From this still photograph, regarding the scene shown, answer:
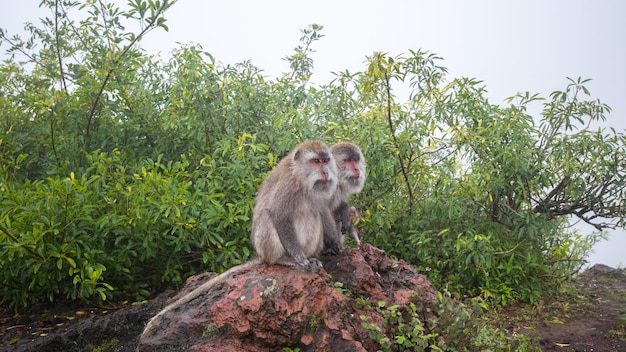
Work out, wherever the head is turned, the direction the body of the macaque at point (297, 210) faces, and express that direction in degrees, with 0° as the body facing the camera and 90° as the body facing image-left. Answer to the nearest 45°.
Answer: approximately 315°

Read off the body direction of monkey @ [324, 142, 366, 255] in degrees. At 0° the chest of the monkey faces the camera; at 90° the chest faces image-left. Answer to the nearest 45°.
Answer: approximately 315°

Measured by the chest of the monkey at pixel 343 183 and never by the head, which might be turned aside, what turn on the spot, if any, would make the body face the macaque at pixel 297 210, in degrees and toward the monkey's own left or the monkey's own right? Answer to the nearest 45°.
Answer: approximately 90° to the monkey's own right
